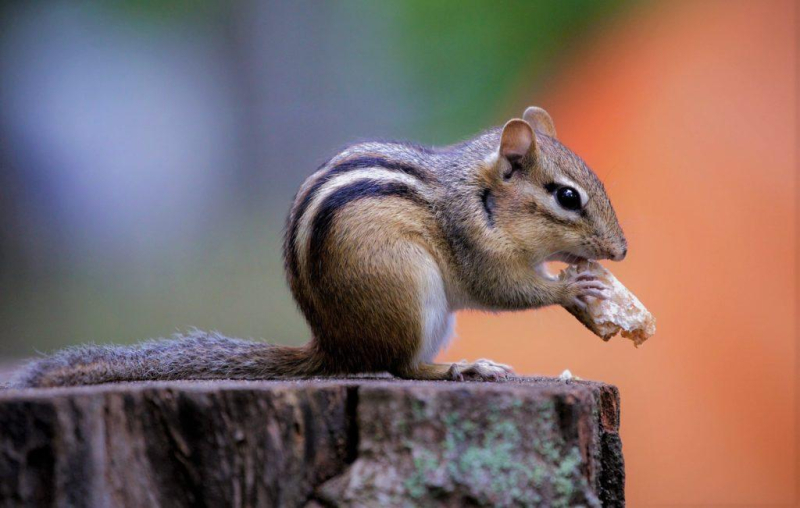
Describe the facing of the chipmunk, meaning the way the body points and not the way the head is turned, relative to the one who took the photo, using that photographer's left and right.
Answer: facing to the right of the viewer
